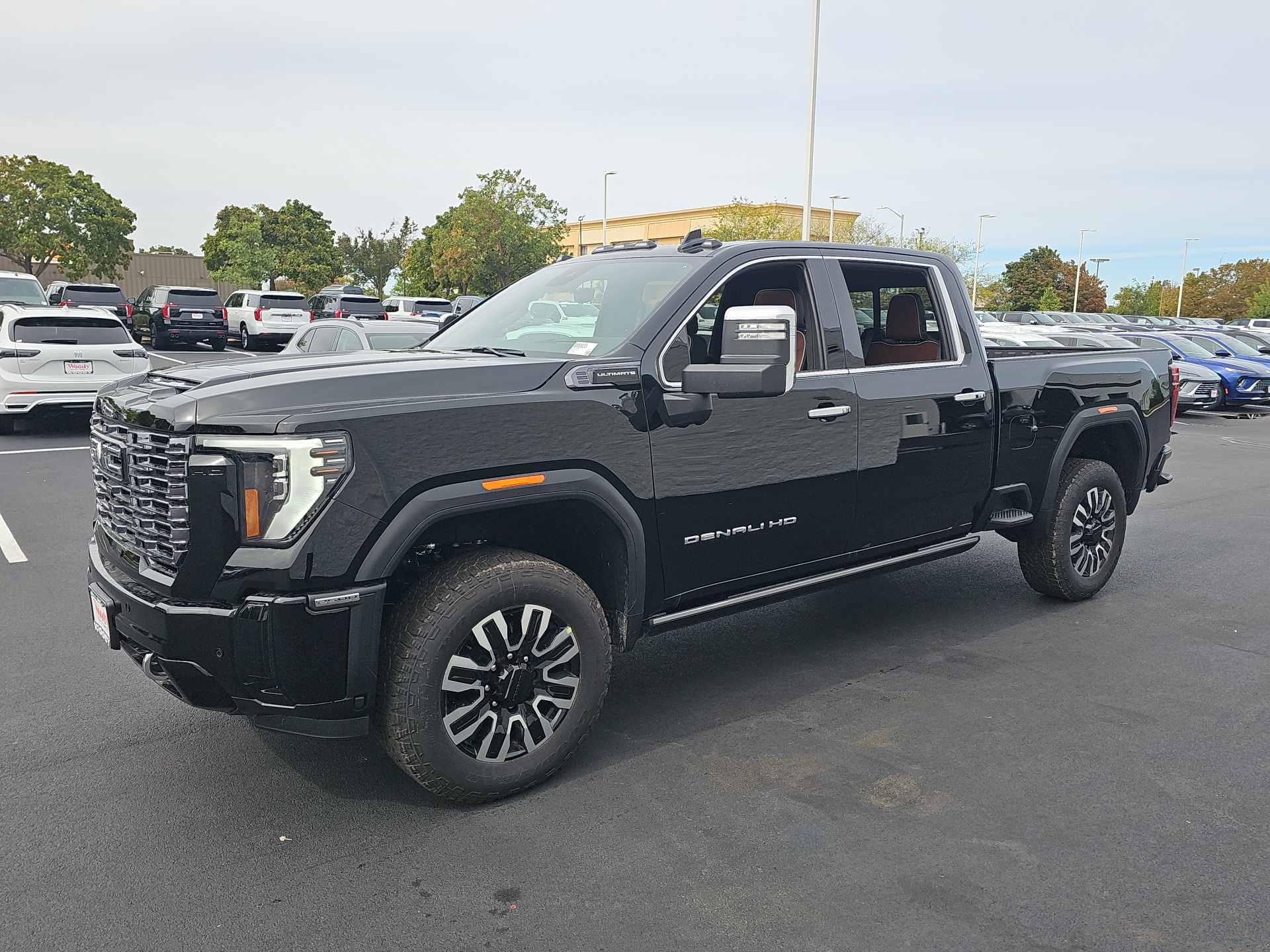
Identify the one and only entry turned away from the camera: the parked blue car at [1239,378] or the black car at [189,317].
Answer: the black car

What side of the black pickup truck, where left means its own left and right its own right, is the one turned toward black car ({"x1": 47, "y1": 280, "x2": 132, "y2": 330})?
right

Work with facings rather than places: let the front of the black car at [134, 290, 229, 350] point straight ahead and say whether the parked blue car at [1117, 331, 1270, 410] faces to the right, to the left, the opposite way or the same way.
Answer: the opposite way

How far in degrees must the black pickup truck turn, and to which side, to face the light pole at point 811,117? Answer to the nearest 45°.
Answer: approximately 135° to its right

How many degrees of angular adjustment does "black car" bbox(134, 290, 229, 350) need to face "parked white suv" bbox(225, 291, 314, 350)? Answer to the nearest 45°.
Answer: approximately 90° to its right

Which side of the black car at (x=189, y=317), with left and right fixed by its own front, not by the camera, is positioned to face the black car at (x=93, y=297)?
left

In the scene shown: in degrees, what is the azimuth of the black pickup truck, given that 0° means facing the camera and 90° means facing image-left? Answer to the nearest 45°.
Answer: approximately 45°

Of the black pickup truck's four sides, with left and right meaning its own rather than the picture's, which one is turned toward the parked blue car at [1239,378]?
back

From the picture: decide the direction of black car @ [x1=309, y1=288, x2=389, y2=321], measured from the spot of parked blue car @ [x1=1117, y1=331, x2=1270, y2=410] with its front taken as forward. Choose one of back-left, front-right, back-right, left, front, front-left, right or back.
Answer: back-right

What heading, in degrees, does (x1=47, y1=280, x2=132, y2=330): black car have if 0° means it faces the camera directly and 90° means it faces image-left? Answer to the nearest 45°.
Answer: approximately 180°

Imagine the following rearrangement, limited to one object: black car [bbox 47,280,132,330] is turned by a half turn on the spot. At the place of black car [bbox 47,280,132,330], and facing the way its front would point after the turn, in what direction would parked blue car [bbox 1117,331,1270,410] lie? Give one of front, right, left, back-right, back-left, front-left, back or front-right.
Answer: front-left

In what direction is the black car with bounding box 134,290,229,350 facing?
away from the camera

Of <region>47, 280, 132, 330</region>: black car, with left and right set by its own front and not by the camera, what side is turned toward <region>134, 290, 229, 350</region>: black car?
right
